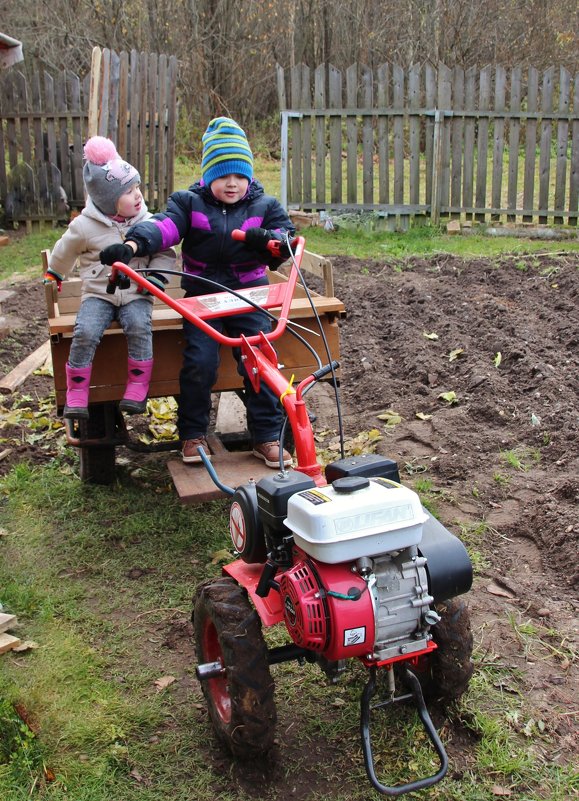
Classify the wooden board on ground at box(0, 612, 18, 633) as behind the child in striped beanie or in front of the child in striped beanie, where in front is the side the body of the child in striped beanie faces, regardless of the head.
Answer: in front

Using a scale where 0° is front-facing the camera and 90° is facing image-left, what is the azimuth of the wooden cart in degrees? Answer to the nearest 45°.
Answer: approximately 0°

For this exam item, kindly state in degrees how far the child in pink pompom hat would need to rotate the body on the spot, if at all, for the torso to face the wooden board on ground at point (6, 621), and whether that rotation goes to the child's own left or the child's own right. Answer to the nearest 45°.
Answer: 0° — they already face it

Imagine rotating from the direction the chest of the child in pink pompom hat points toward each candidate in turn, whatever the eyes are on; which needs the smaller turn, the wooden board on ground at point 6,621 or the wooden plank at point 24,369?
the wooden board on ground

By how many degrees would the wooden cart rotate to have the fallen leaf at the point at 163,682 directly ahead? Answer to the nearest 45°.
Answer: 0° — it already faces it

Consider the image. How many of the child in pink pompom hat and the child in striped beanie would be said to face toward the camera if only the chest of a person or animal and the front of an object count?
2

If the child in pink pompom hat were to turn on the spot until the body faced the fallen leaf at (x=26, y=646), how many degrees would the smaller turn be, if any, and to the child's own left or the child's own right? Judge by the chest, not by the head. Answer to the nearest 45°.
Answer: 0° — they already face it
